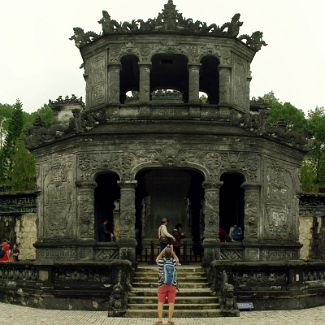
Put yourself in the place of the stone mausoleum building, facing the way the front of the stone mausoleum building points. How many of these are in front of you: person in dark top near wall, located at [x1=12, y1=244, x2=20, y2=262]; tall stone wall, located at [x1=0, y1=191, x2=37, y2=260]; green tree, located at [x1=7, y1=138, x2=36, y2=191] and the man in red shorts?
1

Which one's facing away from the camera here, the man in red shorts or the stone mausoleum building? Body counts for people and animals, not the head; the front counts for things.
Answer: the man in red shorts

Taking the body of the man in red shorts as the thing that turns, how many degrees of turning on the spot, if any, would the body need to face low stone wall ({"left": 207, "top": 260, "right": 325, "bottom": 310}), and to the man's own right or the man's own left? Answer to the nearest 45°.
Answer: approximately 45° to the man's own right

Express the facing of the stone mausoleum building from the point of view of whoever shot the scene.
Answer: facing the viewer

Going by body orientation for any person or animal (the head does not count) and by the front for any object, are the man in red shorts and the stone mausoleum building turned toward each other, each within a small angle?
yes

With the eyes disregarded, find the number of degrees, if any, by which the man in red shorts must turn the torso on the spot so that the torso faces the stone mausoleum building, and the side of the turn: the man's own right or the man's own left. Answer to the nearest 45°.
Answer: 0° — they already face it

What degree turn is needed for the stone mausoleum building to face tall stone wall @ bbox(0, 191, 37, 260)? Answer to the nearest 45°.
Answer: approximately 135° to its right

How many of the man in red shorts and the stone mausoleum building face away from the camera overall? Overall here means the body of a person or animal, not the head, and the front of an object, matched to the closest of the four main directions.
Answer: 1

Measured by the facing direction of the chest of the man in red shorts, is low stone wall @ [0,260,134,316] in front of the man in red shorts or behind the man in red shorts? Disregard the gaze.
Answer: in front

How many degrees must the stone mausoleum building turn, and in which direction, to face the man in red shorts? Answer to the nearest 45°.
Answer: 0° — it already faces them

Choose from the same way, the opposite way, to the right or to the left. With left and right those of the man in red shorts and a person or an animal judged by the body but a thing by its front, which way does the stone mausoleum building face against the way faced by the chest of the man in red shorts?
the opposite way

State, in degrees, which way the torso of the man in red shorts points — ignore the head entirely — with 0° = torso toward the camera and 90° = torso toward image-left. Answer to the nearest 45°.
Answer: approximately 180°
